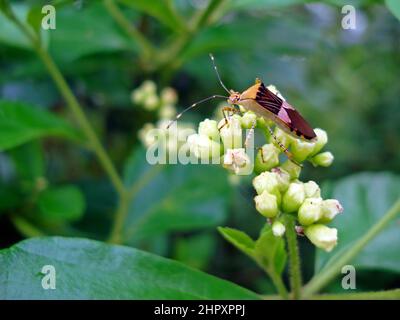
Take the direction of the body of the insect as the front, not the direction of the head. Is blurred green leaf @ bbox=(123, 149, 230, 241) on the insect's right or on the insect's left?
on the insect's right

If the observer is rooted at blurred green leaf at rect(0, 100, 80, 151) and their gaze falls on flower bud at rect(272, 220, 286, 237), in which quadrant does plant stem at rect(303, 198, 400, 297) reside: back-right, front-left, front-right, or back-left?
front-left

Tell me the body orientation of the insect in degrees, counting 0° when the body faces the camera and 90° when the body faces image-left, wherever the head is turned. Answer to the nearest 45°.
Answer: approximately 90°
